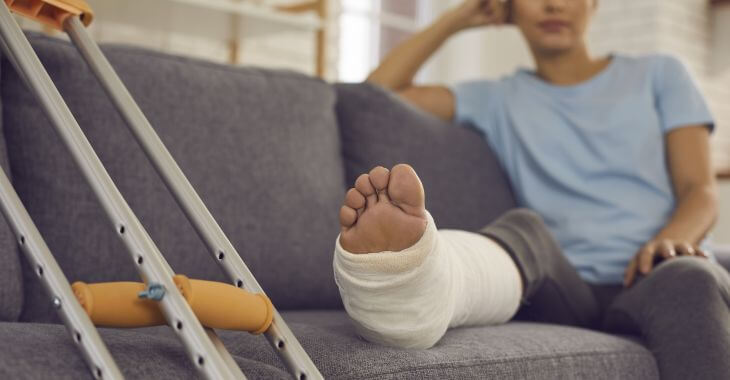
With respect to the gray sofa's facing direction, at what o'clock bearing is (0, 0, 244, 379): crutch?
The crutch is roughly at 2 o'clock from the gray sofa.

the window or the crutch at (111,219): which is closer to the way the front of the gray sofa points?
the crutch

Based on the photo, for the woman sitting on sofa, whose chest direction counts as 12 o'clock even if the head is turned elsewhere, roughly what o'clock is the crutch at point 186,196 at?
The crutch is roughly at 1 o'clock from the woman sitting on sofa.

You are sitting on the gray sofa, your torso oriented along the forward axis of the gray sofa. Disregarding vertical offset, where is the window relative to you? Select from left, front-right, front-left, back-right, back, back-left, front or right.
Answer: back-left

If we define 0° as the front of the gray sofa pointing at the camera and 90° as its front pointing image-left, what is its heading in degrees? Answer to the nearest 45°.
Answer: approximately 315°

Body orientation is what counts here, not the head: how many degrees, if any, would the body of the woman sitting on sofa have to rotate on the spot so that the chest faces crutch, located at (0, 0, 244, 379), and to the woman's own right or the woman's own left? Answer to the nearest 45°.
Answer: approximately 45° to the woman's own right

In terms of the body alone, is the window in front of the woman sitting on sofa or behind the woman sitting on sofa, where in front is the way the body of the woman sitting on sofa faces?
behind
